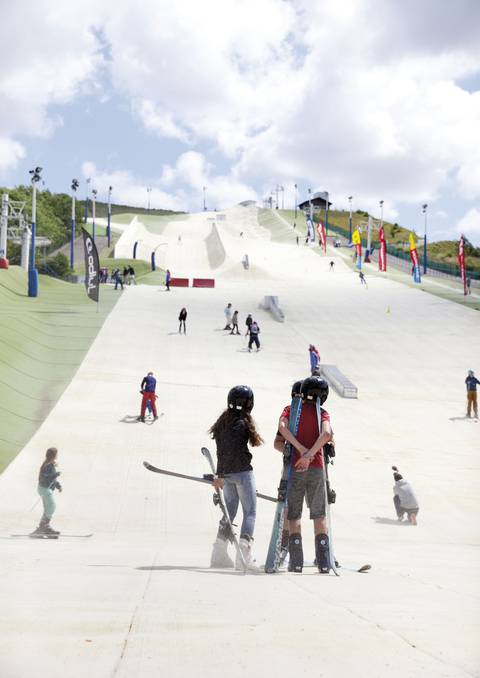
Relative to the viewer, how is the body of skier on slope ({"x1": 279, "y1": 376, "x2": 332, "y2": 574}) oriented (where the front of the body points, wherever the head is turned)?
away from the camera

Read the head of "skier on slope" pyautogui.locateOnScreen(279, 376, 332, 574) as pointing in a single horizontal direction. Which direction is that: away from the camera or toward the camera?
away from the camera

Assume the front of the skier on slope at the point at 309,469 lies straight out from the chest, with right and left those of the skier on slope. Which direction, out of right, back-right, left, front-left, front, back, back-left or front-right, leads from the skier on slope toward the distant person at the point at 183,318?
front

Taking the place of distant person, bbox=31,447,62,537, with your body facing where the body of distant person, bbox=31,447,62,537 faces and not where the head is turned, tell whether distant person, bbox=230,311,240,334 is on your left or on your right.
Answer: on your left

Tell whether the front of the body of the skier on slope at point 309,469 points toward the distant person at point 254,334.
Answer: yes

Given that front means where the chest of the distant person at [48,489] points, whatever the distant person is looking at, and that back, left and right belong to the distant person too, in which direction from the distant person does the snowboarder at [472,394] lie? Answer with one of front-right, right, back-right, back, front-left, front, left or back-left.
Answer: front-left

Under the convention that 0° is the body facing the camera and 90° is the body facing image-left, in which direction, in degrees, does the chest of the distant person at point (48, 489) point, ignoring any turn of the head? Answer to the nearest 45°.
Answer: approximately 270°

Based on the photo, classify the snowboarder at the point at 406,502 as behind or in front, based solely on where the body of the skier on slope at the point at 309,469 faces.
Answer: in front

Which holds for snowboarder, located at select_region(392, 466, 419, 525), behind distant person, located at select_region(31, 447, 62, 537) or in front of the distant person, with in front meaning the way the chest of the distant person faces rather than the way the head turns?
in front

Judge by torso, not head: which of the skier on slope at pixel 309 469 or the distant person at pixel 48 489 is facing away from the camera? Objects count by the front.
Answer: the skier on slope
